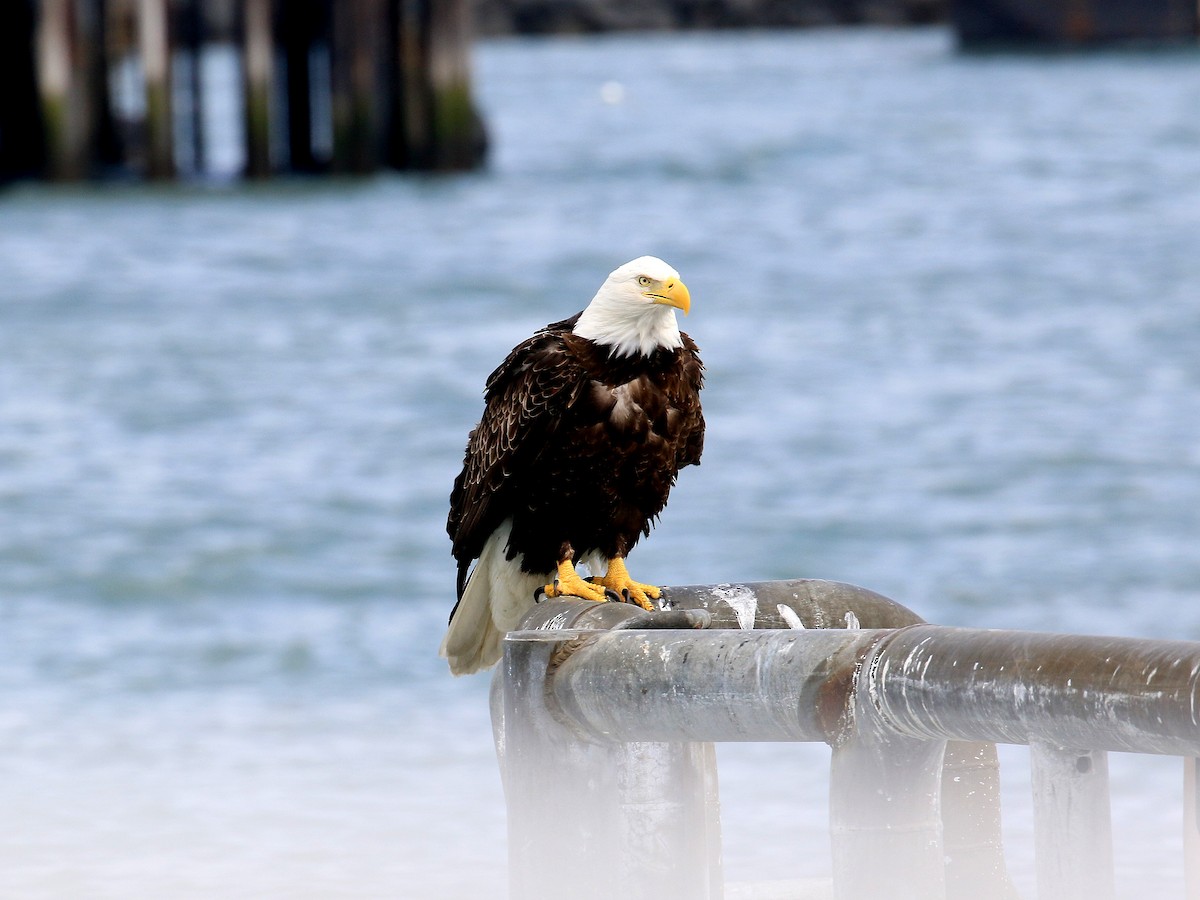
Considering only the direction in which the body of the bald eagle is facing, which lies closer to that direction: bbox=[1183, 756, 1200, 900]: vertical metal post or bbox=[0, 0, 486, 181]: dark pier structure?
the vertical metal post

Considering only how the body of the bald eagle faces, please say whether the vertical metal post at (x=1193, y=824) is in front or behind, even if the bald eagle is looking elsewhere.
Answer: in front

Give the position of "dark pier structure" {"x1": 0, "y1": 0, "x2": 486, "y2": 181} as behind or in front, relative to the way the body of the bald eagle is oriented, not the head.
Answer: behind

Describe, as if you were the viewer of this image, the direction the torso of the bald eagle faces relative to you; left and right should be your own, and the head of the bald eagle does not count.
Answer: facing the viewer and to the right of the viewer
